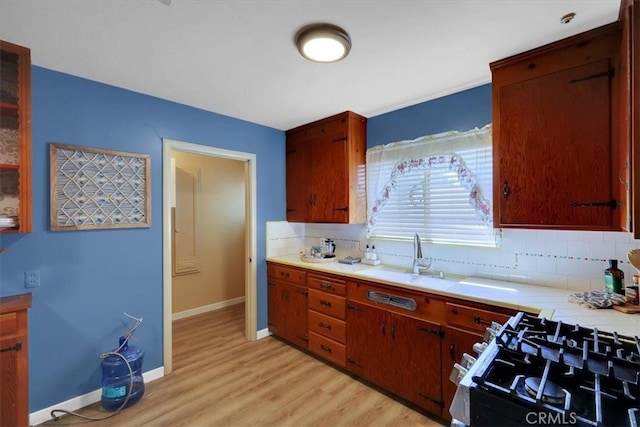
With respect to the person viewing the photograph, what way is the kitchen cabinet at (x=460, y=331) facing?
facing the viewer and to the left of the viewer

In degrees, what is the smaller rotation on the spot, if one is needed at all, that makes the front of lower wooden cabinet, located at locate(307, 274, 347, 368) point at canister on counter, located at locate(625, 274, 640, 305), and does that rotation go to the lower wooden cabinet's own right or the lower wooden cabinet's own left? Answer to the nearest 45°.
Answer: approximately 90° to the lower wooden cabinet's own left

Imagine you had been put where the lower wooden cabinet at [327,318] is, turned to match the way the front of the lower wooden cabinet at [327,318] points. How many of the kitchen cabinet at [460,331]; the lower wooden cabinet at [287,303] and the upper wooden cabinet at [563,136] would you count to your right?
1

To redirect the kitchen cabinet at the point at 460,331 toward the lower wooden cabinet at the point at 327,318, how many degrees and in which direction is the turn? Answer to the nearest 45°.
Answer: approximately 45° to its right

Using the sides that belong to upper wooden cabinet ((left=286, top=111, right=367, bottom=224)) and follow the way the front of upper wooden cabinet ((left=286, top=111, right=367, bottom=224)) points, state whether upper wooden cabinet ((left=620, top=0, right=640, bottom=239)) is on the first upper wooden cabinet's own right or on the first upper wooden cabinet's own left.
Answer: on the first upper wooden cabinet's own left

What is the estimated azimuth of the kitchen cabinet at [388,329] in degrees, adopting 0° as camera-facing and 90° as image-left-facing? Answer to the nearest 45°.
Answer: approximately 45°

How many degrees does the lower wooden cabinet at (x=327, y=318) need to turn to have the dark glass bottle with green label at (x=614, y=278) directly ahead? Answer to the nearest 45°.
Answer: approximately 90° to its left

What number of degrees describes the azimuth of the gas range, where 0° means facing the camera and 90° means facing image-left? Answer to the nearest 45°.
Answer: approximately 90°

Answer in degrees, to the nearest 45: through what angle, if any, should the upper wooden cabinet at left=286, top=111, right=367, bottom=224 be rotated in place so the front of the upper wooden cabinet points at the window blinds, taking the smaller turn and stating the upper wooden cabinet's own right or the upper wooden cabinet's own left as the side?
approximately 90° to the upper wooden cabinet's own left

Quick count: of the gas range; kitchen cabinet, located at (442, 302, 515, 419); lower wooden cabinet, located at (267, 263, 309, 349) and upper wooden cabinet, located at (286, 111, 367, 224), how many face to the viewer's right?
0

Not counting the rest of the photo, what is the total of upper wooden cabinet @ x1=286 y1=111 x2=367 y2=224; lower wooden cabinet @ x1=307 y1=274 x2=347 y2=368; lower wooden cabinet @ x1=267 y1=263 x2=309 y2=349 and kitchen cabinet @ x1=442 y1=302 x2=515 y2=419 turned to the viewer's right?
0

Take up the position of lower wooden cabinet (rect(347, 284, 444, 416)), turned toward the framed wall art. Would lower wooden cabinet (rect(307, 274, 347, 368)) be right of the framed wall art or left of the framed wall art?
right

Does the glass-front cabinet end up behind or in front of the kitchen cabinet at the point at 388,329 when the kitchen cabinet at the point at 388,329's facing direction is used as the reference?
in front
